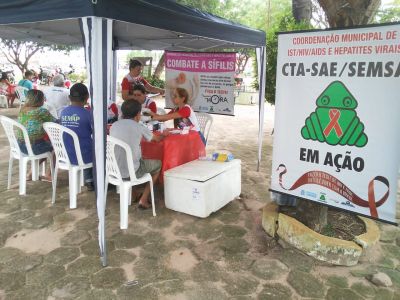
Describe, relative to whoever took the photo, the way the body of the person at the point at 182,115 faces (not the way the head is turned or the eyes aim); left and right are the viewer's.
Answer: facing to the left of the viewer

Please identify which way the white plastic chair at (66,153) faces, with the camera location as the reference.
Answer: facing away from the viewer and to the right of the viewer

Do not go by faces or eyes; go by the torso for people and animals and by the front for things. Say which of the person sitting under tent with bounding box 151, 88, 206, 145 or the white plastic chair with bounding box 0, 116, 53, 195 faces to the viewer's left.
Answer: the person sitting under tent

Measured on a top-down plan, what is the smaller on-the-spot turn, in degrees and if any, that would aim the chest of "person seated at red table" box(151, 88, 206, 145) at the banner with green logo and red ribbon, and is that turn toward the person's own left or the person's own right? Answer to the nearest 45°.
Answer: approximately 135° to the person's own left

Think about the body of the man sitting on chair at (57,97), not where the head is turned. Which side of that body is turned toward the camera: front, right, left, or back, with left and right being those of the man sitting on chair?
back

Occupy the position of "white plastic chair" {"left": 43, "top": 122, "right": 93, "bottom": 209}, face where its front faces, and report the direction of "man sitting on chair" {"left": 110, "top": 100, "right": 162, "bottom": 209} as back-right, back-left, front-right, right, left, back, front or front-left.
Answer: right

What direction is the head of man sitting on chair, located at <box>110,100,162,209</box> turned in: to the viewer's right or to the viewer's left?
to the viewer's right

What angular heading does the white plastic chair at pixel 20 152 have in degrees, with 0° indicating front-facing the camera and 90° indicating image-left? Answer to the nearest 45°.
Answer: approximately 225°

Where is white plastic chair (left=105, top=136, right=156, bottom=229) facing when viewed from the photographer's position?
facing away from the viewer and to the right of the viewer

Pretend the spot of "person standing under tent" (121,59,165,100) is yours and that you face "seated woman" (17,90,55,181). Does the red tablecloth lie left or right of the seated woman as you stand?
left

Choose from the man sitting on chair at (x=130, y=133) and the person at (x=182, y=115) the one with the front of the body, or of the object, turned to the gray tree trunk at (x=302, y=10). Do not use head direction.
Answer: the man sitting on chair
